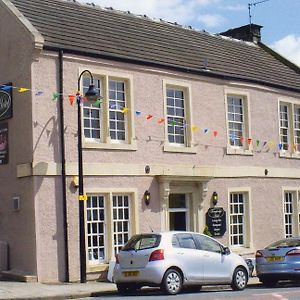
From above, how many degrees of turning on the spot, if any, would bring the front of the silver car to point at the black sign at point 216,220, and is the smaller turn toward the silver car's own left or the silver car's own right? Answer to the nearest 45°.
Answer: approximately 45° to the silver car's own left

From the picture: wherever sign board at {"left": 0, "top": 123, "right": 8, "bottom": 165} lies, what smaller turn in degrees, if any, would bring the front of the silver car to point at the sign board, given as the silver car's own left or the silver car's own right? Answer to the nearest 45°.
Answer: approximately 90° to the silver car's own left

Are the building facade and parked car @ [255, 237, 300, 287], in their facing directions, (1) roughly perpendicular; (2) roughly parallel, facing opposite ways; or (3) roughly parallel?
roughly perpendicular

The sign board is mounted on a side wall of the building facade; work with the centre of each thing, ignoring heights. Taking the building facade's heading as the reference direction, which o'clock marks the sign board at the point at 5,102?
The sign board is roughly at 4 o'clock from the building facade.

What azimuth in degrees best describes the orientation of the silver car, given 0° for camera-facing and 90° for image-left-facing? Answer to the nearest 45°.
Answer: approximately 225°

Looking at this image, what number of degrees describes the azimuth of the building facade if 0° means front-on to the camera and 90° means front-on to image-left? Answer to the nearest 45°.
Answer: approximately 315°
